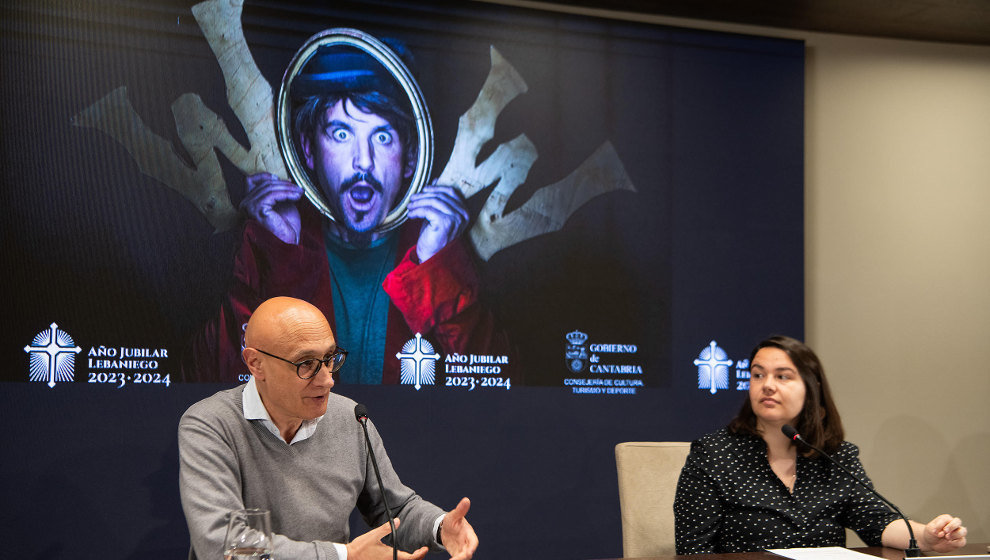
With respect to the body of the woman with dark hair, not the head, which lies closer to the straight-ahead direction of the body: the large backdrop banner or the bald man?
the bald man

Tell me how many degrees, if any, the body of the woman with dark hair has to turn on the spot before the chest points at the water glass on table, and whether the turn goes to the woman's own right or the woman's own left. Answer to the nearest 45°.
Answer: approximately 45° to the woman's own right

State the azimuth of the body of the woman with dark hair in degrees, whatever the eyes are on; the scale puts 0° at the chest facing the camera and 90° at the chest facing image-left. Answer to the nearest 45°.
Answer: approximately 0°

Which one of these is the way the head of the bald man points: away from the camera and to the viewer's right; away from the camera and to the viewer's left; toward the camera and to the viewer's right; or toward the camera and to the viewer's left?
toward the camera and to the viewer's right

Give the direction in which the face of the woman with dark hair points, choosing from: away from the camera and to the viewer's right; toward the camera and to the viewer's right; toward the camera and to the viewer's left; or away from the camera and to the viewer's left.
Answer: toward the camera and to the viewer's left

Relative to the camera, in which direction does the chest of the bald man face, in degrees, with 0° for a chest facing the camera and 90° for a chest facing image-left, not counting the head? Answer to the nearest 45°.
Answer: approximately 315°

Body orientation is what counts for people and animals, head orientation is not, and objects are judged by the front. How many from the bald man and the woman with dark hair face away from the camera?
0

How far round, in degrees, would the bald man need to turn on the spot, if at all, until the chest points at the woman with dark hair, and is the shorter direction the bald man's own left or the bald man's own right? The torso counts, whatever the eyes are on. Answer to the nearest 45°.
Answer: approximately 45° to the bald man's own left
